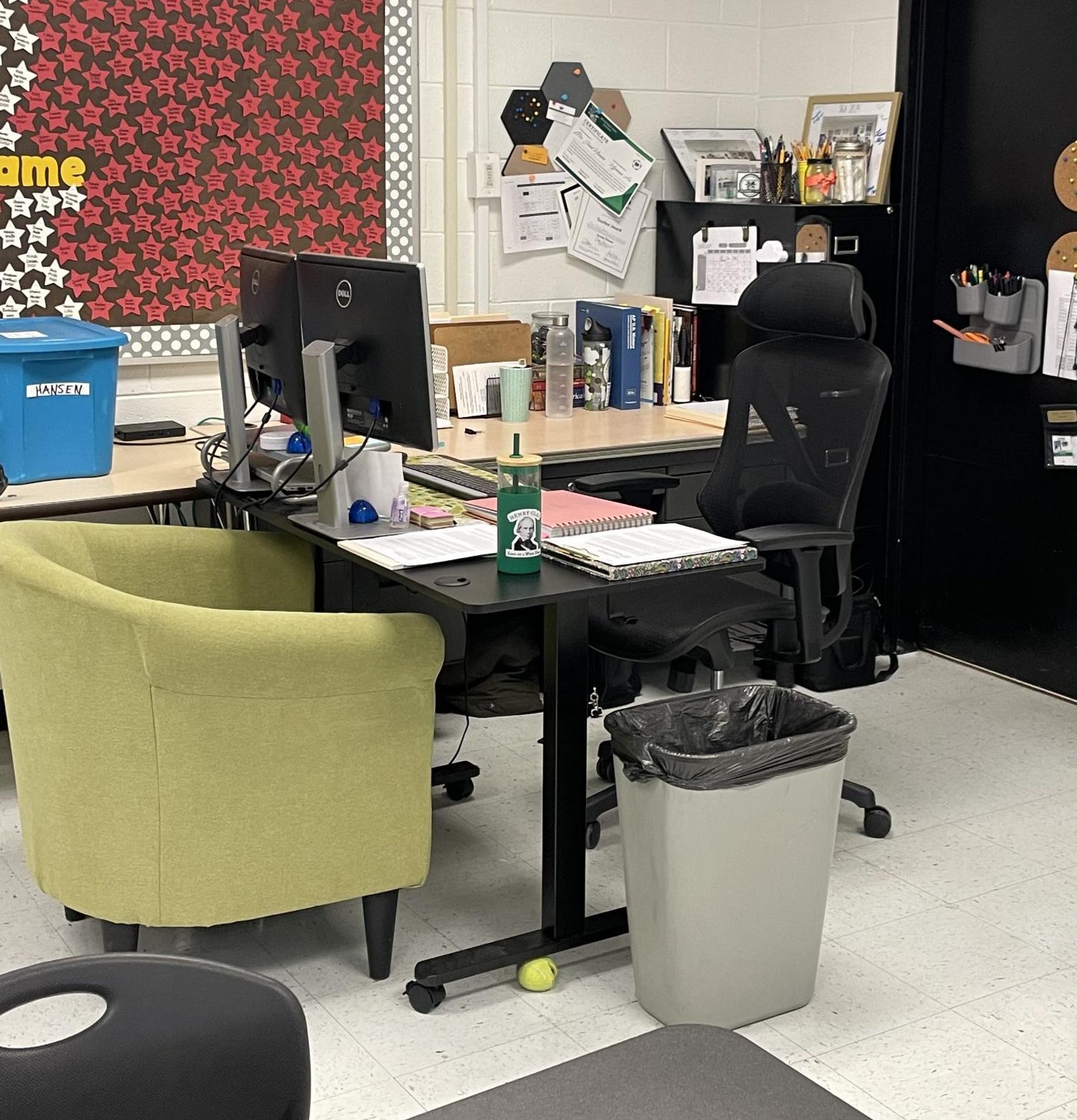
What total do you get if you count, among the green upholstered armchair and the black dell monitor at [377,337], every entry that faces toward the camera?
0

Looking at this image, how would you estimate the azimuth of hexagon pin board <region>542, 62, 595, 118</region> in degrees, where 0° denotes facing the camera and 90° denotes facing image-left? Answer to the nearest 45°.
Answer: approximately 0°

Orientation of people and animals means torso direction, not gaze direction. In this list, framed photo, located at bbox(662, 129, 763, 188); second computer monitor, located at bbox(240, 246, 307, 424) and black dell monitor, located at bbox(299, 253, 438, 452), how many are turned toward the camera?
1

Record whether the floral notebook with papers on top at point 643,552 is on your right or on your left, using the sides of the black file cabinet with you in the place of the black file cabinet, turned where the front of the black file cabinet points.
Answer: on your right

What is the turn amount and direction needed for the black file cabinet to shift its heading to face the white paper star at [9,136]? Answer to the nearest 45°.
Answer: approximately 90° to its right

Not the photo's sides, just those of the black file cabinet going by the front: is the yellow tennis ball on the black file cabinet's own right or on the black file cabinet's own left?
on the black file cabinet's own right

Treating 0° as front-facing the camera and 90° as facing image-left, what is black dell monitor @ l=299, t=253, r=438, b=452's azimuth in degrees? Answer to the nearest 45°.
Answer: approximately 225°

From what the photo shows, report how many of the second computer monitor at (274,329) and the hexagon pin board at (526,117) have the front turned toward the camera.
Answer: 1

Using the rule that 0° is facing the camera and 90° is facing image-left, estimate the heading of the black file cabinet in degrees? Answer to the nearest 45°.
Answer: approximately 315°

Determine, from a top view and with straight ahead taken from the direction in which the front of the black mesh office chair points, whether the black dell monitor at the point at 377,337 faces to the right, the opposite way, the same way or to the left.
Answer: the opposite way

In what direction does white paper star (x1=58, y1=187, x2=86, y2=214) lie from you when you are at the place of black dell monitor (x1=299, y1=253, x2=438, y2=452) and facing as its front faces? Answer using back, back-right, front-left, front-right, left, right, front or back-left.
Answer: left

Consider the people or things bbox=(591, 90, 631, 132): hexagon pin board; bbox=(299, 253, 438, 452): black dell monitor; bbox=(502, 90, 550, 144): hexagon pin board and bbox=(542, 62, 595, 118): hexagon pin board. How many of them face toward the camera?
3

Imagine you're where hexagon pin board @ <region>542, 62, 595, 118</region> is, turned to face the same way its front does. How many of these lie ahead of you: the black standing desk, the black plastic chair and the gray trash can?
3

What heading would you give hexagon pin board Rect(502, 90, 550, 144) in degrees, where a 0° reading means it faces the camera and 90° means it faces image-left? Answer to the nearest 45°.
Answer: approximately 0°

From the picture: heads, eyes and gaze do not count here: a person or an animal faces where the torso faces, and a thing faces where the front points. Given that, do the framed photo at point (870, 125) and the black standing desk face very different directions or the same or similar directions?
very different directions
